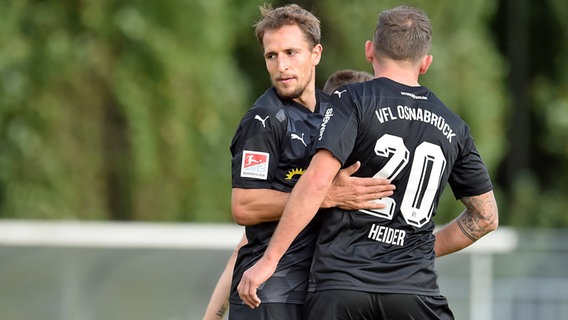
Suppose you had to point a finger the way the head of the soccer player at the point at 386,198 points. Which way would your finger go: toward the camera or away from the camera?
away from the camera

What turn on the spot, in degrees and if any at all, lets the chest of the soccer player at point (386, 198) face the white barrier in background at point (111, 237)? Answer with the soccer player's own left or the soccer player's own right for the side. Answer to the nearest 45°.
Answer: approximately 45° to the soccer player's own left

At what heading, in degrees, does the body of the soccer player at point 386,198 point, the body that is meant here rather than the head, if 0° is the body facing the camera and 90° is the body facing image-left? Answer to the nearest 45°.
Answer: approximately 180°
